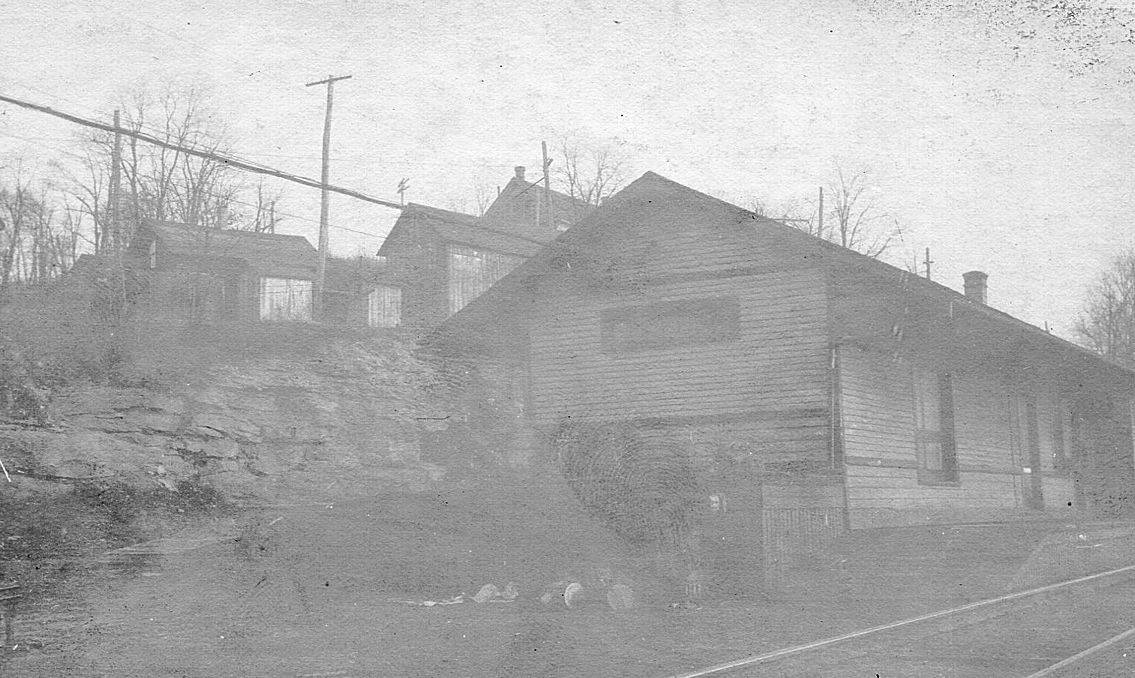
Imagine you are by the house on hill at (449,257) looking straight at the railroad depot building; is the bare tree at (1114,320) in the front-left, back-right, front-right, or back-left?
front-left

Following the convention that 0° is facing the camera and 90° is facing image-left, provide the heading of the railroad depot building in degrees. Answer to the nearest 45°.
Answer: approximately 315°

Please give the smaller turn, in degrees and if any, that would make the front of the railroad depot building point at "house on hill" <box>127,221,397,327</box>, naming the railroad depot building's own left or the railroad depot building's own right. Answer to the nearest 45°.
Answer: approximately 135° to the railroad depot building's own right

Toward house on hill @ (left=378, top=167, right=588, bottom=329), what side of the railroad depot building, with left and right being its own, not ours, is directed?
back
